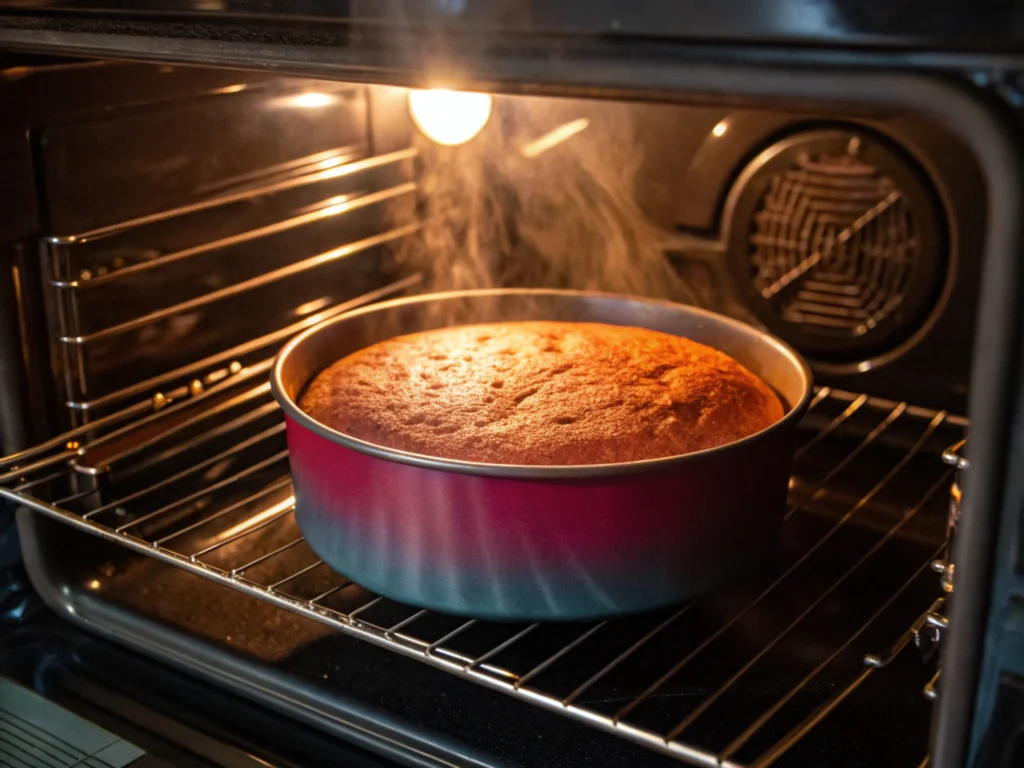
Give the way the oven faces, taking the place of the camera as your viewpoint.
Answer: facing the viewer and to the left of the viewer
